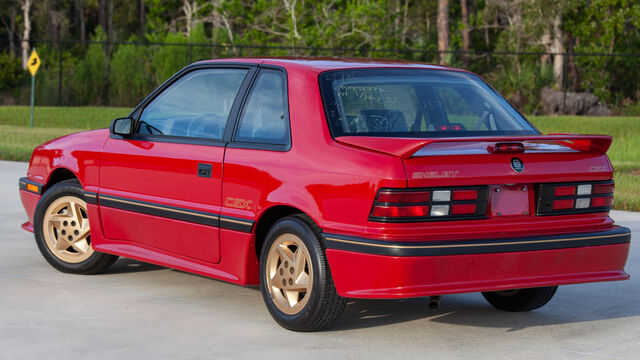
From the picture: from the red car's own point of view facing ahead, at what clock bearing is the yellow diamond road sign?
The yellow diamond road sign is roughly at 1 o'clock from the red car.

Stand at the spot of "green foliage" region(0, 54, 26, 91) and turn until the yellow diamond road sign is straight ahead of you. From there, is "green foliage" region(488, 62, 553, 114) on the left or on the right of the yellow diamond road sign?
left

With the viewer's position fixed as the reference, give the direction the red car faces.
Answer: facing away from the viewer and to the left of the viewer

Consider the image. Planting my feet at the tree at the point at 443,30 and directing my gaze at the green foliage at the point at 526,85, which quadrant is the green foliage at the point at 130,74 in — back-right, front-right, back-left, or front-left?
back-right
